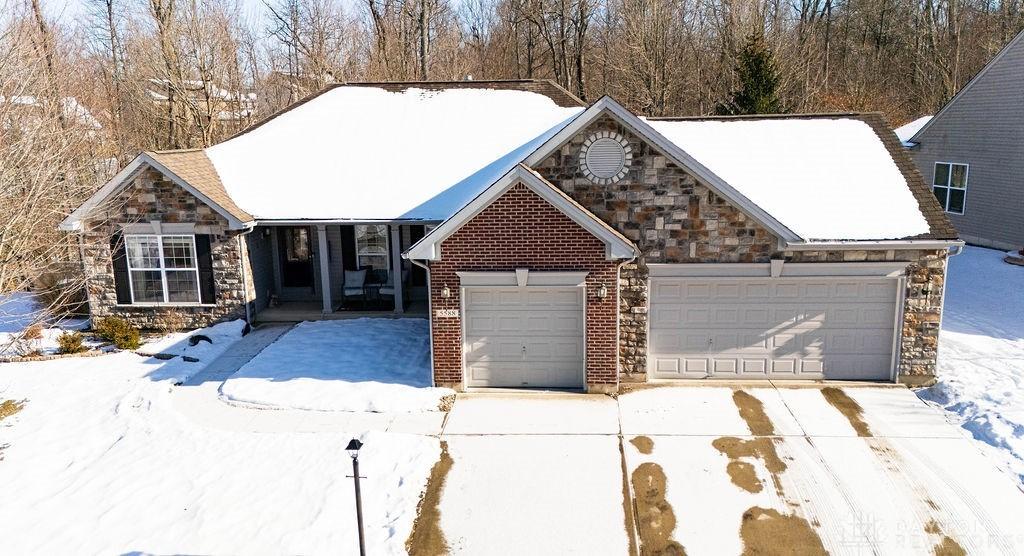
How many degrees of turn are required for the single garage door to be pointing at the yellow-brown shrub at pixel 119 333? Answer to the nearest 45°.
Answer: approximately 90° to its right

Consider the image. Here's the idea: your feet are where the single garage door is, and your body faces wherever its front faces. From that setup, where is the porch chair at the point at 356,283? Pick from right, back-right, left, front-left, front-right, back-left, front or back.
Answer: back-right

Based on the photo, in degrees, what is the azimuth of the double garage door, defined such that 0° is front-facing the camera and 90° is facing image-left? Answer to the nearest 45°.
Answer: approximately 0°

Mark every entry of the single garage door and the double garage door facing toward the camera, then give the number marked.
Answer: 2

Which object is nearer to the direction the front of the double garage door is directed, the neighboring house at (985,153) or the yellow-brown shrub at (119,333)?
the yellow-brown shrub

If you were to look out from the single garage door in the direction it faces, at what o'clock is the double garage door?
The double garage door is roughly at 9 o'clock from the single garage door.

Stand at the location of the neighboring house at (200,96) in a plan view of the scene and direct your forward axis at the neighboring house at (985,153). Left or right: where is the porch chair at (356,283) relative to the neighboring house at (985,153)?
right

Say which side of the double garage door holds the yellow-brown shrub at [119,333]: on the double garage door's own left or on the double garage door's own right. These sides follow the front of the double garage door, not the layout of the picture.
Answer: on the double garage door's own right

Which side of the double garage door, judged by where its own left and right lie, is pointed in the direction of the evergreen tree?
back

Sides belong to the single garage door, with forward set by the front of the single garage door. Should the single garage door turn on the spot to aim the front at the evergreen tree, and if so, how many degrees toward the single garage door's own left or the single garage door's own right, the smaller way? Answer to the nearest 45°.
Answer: approximately 135° to the single garage door's own left
